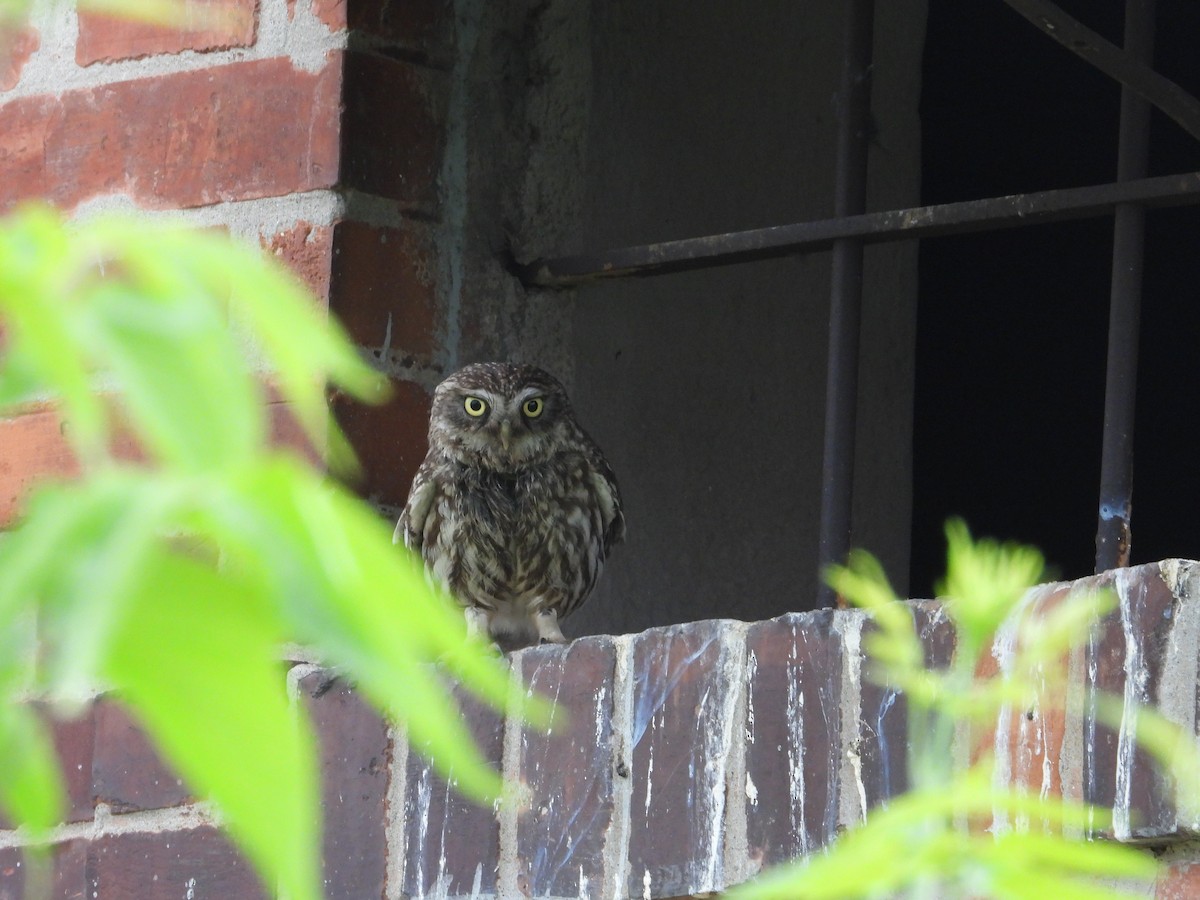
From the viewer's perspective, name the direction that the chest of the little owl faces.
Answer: toward the camera
